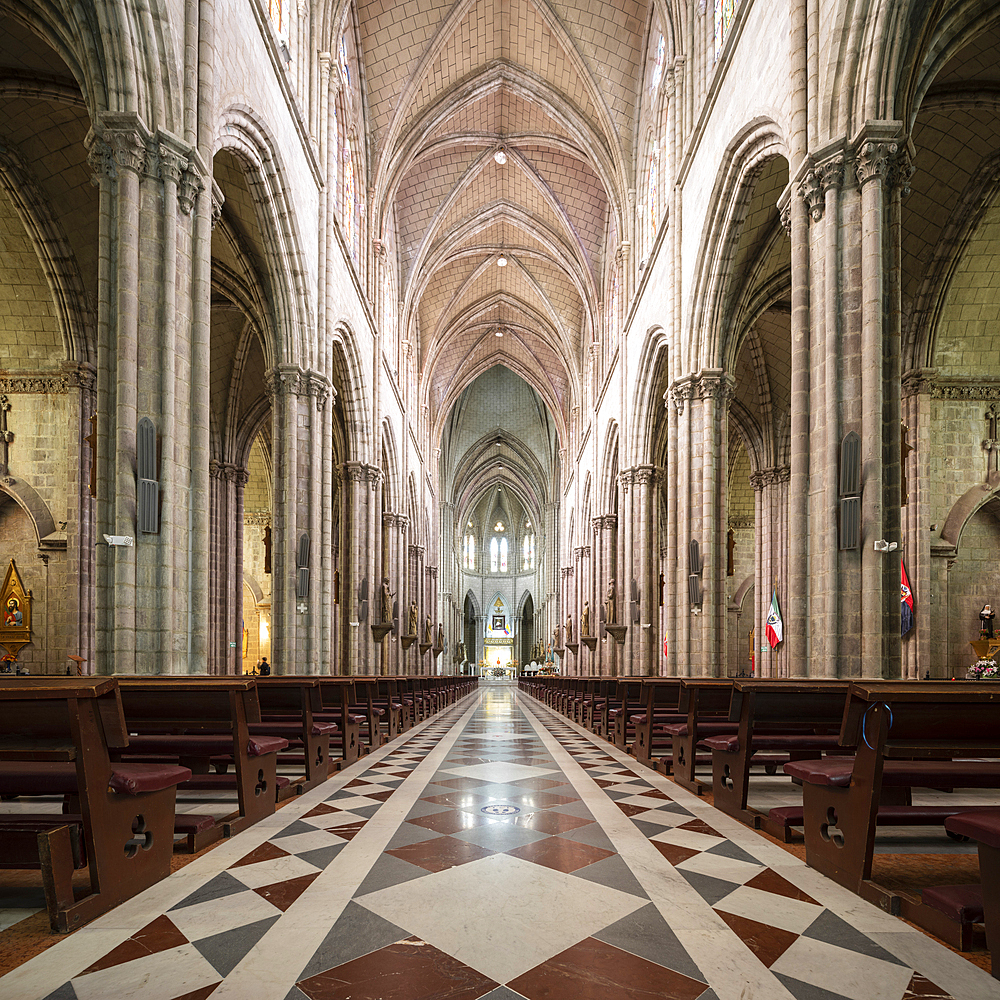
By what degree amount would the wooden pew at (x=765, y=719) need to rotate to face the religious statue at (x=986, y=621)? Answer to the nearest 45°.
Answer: approximately 45° to its right

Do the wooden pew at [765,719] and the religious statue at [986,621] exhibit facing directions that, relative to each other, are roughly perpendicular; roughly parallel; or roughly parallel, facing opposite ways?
roughly perpendicular

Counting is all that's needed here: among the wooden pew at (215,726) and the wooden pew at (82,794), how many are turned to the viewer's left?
0

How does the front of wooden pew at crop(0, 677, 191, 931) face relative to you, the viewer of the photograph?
facing away from the viewer and to the right of the viewer

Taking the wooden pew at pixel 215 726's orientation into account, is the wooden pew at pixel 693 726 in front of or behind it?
in front

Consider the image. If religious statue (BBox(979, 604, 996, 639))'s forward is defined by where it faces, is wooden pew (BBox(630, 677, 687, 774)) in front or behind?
in front

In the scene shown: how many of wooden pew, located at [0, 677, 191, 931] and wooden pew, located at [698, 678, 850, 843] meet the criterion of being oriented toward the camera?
0

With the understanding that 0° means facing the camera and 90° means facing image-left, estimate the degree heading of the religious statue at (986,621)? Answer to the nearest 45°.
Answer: approximately 45°

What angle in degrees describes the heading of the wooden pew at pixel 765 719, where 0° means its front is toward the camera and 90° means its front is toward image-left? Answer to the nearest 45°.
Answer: approximately 135°

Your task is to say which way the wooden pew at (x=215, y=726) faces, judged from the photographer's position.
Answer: facing away from the viewer and to the right of the viewer
